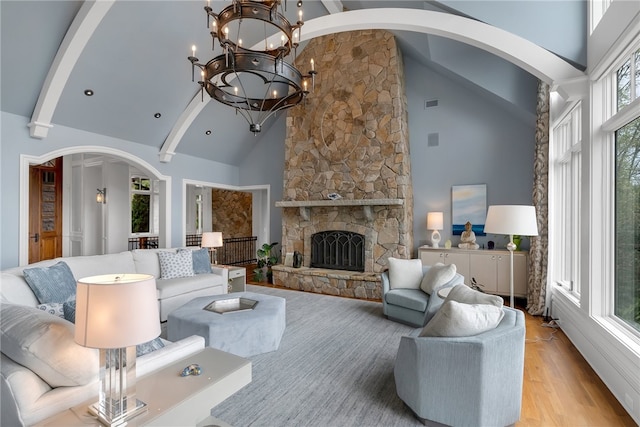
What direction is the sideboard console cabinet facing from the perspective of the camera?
toward the camera

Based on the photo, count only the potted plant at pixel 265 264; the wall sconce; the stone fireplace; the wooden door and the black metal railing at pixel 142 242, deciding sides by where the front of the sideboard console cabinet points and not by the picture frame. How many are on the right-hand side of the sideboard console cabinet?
5

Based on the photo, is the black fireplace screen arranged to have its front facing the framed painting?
no

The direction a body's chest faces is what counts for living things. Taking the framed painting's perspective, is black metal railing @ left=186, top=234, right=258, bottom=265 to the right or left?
on its right

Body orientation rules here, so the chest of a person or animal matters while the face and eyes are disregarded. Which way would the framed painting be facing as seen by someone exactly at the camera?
facing the viewer

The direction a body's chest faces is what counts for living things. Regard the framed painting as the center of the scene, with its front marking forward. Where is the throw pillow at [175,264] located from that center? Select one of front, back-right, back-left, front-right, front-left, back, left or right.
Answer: front-right

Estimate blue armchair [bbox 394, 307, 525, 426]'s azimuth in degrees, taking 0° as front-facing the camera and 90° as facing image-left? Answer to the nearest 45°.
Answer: approximately 135°

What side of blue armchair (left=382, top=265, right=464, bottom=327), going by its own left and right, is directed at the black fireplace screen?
right

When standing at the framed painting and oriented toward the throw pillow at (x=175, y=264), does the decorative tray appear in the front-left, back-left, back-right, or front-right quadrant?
front-left

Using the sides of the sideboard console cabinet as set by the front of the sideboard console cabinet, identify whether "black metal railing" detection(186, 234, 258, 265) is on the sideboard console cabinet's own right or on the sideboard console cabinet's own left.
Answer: on the sideboard console cabinet's own right

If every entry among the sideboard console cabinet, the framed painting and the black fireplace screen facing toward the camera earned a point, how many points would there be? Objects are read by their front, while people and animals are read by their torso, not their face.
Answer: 3

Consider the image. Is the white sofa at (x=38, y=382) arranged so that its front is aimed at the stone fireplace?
no

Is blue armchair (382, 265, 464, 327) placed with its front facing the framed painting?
no

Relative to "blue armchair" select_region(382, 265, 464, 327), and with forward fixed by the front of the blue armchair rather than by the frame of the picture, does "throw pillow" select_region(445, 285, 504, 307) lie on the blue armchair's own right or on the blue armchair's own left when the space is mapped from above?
on the blue armchair's own left

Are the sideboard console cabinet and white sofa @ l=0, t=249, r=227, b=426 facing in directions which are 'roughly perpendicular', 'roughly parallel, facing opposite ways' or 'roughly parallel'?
roughly perpendicular

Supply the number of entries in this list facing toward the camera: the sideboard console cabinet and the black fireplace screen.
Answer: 2

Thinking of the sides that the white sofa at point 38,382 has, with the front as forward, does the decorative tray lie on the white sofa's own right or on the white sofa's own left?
on the white sofa's own left

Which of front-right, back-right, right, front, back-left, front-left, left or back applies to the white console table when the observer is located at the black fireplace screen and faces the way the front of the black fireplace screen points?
front

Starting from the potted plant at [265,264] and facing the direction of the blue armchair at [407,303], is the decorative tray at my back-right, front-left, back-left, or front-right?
front-right

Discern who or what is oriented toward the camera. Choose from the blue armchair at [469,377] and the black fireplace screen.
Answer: the black fireplace screen
